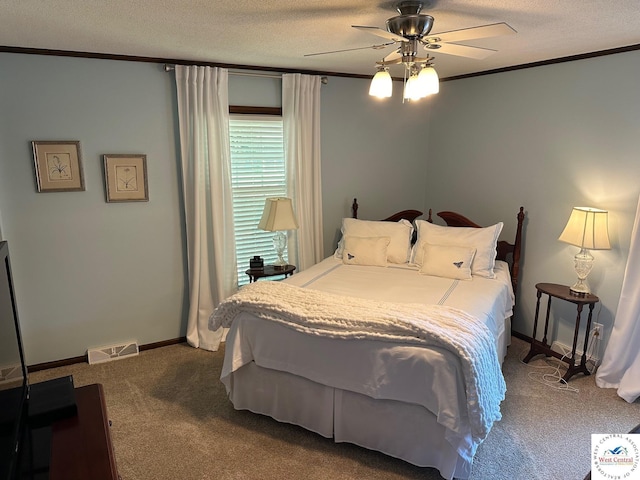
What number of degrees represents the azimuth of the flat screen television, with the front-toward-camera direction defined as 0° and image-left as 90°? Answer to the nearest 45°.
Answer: approximately 270°

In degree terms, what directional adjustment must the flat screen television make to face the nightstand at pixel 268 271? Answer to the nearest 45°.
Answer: approximately 45° to its left

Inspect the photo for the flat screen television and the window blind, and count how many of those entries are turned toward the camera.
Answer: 1

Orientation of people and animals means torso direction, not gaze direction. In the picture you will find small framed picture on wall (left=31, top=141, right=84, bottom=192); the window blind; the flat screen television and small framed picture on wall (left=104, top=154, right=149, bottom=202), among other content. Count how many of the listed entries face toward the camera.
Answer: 3

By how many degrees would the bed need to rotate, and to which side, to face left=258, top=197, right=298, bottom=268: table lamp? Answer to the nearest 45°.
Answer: approximately 90° to its right

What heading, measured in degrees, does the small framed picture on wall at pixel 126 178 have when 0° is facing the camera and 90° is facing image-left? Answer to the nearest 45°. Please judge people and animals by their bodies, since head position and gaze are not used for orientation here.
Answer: approximately 0°

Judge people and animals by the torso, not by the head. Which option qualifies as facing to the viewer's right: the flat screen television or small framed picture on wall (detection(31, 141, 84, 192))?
the flat screen television

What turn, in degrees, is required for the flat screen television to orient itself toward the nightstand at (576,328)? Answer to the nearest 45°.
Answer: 0° — it already faces it
